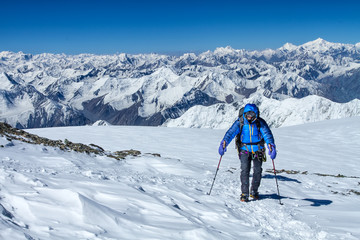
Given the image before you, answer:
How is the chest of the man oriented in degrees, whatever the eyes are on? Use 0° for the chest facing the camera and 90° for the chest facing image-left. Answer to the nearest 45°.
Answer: approximately 0°
